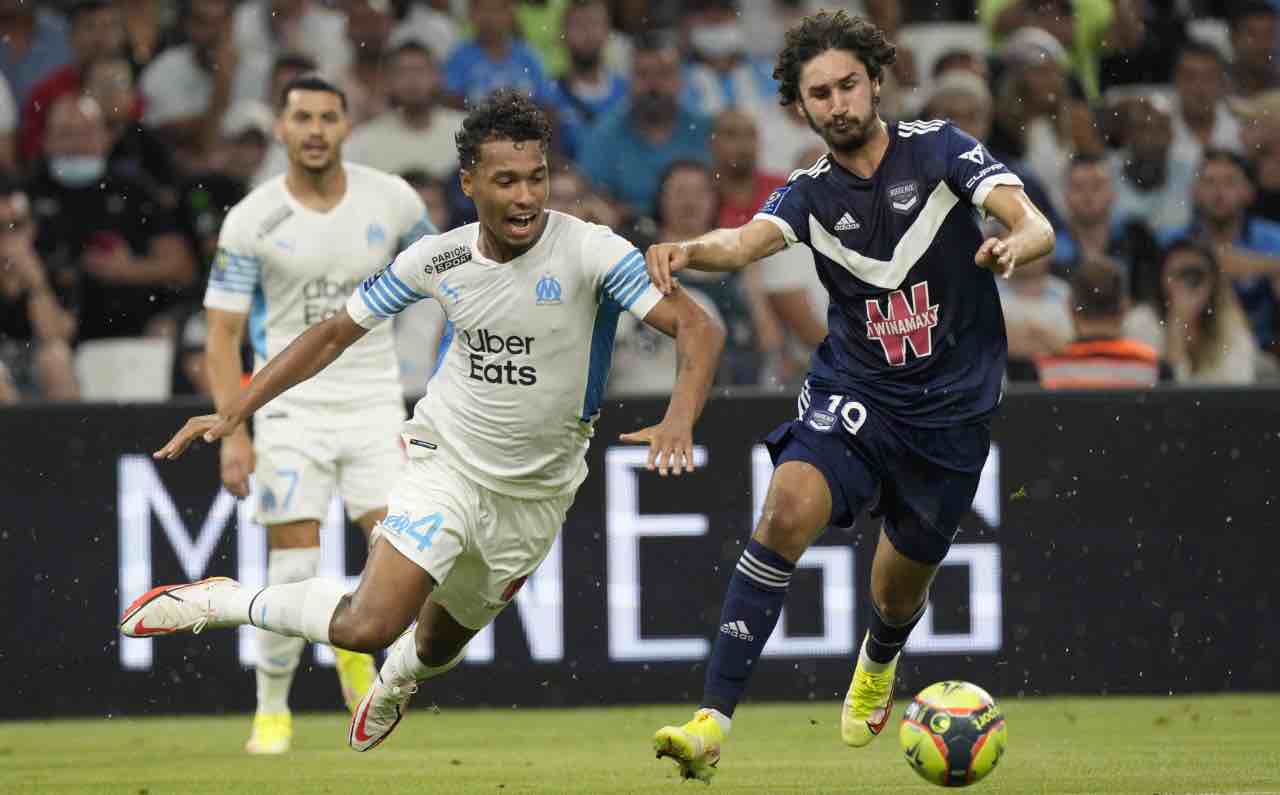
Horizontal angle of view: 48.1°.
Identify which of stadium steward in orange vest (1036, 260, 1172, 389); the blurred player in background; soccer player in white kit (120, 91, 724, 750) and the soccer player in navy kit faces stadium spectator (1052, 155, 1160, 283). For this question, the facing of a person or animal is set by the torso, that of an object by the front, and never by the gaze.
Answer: stadium steward in orange vest (1036, 260, 1172, 389)

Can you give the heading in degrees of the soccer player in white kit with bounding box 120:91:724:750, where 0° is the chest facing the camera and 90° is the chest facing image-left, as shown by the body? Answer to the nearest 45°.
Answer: approximately 0°

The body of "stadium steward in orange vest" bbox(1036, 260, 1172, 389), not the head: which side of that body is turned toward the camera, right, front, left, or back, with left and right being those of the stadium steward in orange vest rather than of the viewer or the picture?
back

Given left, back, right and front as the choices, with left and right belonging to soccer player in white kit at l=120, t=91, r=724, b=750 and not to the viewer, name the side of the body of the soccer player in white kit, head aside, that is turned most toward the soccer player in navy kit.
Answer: left

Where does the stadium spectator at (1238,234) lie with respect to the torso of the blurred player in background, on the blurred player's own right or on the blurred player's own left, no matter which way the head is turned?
on the blurred player's own left

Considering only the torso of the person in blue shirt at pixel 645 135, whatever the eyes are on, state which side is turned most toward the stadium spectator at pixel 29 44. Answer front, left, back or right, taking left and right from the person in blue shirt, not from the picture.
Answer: right

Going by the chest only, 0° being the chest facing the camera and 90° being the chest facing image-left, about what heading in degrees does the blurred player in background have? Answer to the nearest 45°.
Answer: approximately 0°

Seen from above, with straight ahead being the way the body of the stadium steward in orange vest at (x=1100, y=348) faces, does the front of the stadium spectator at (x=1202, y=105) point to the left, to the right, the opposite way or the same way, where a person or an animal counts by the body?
the opposite way

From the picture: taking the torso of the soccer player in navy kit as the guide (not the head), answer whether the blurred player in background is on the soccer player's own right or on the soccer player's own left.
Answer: on the soccer player's own right

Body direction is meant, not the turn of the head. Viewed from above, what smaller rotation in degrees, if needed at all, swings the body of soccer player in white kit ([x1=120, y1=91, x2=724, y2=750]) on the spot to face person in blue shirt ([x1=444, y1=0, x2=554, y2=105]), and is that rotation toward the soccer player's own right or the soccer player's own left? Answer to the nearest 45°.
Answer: approximately 180°
